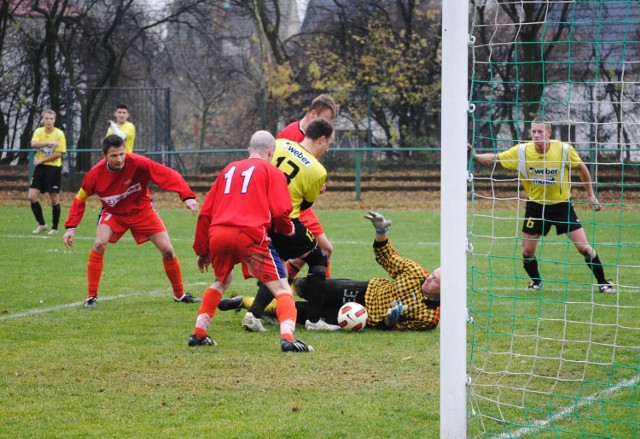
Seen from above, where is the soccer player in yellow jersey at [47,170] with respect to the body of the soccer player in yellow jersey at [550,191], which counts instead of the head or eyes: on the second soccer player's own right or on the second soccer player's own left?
on the second soccer player's own right

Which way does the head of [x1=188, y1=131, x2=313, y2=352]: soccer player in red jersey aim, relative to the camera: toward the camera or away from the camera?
away from the camera

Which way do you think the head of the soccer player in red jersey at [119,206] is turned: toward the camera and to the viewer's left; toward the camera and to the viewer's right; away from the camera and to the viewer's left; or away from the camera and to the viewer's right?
toward the camera and to the viewer's right

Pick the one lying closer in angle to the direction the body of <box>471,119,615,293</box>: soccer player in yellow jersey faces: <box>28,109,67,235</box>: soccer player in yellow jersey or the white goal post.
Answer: the white goal post

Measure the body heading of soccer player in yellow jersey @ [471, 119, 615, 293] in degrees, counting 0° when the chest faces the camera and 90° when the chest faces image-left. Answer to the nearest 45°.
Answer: approximately 0°

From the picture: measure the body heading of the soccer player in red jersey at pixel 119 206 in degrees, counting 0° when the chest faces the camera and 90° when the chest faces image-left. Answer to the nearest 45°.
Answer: approximately 315°

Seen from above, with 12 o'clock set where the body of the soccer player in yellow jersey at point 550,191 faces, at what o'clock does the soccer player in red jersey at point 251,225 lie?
The soccer player in red jersey is roughly at 1 o'clock from the soccer player in yellow jersey.
